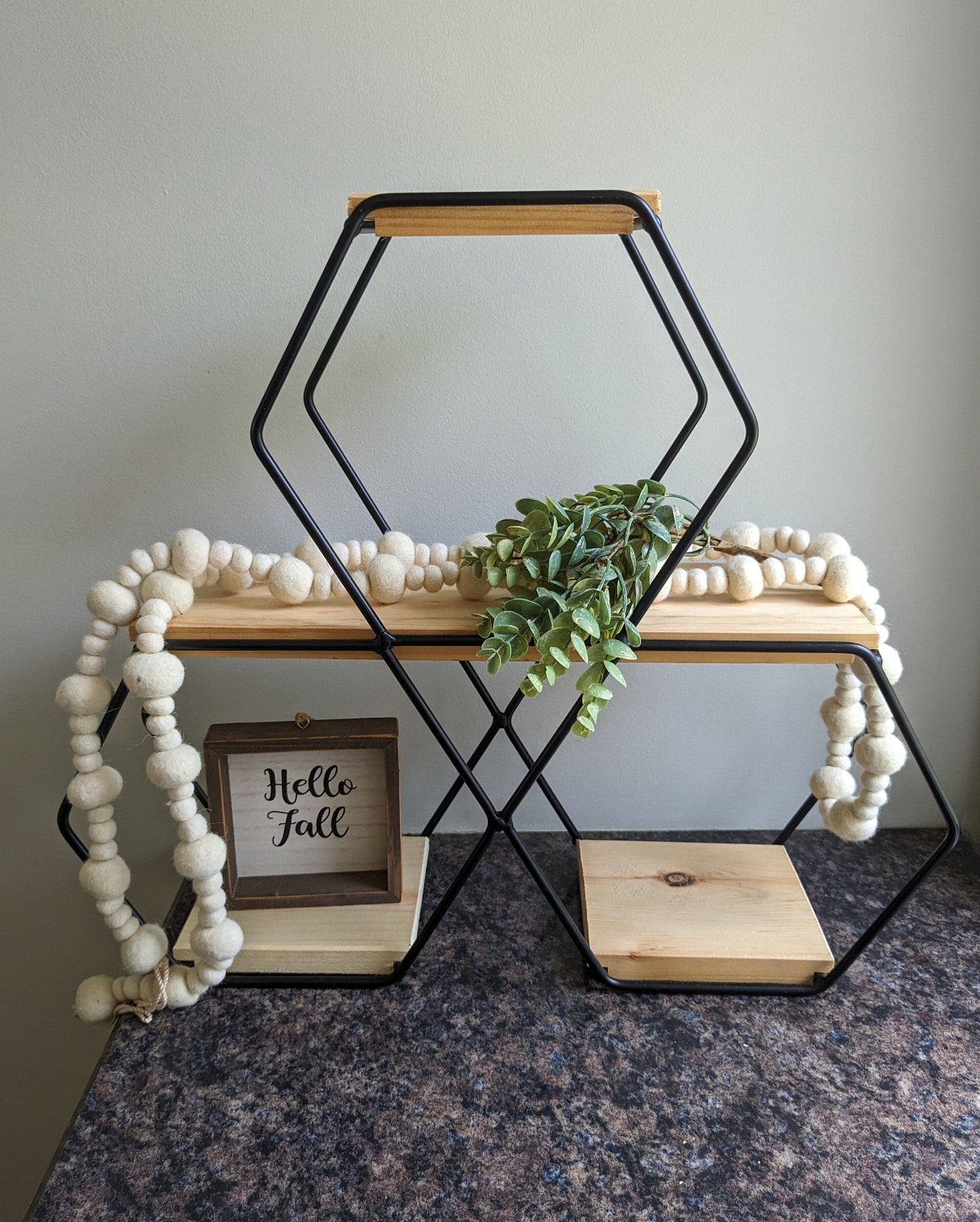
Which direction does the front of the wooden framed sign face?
toward the camera

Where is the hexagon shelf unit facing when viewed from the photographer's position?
facing the viewer
